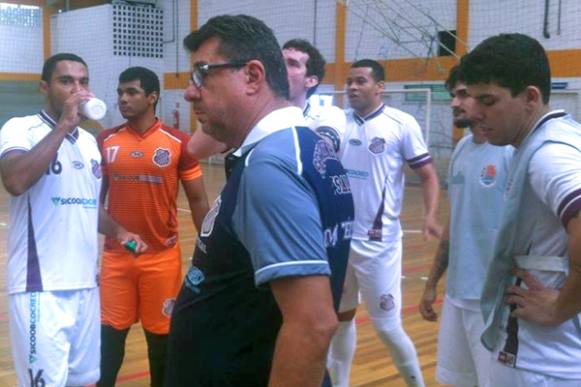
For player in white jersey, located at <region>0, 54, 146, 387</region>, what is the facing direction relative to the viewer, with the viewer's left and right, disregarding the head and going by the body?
facing the viewer and to the right of the viewer

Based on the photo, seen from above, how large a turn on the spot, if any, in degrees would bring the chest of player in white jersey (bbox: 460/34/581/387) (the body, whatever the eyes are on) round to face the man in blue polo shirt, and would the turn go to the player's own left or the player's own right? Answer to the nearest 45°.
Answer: approximately 45° to the player's own left

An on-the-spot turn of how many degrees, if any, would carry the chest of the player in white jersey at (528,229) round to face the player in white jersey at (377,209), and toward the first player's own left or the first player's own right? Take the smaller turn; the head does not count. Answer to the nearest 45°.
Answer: approximately 90° to the first player's own right

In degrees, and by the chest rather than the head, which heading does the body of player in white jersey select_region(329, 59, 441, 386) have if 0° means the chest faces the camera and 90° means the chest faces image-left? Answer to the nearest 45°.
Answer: approximately 45°

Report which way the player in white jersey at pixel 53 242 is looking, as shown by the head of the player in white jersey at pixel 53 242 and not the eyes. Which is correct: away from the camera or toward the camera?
toward the camera

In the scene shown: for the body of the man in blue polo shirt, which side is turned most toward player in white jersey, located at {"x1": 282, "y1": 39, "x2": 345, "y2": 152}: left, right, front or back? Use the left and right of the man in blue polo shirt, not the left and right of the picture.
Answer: right

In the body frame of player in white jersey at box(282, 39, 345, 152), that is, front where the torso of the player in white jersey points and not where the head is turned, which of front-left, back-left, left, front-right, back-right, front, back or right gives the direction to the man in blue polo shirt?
front-left

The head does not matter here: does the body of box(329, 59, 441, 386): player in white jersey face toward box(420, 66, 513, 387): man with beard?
no

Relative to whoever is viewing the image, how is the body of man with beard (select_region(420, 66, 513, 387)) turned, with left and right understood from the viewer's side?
facing the viewer

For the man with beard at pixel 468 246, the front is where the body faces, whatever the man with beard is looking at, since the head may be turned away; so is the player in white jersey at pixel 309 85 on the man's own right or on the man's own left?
on the man's own right

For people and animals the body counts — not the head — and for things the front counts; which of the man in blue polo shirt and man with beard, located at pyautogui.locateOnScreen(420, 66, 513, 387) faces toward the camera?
the man with beard

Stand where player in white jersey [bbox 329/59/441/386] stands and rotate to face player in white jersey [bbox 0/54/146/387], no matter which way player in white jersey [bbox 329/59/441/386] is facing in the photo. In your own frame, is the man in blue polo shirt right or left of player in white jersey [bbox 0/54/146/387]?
left

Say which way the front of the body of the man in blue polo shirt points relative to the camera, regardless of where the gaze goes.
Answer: to the viewer's left

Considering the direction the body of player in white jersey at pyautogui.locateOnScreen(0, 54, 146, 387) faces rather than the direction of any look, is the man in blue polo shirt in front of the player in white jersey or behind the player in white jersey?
in front

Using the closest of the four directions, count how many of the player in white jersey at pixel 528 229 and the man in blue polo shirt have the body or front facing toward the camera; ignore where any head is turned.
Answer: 0

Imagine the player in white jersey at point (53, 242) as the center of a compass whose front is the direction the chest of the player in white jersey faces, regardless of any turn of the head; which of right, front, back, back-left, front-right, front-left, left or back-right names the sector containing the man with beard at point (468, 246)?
front-left

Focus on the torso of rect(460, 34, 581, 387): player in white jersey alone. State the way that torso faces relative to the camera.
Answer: to the viewer's left

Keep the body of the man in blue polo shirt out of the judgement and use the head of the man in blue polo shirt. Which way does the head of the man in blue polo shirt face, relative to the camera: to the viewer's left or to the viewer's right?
to the viewer's left
